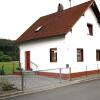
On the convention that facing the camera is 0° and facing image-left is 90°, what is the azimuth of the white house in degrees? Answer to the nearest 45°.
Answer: approximately 45°
